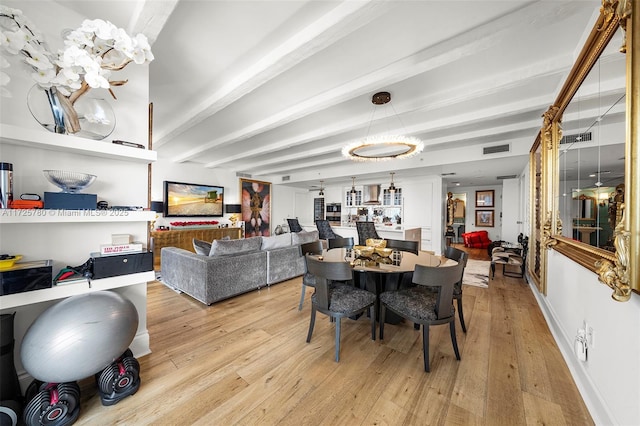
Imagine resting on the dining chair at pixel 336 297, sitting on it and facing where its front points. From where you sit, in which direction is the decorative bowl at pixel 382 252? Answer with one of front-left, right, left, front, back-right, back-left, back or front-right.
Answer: front

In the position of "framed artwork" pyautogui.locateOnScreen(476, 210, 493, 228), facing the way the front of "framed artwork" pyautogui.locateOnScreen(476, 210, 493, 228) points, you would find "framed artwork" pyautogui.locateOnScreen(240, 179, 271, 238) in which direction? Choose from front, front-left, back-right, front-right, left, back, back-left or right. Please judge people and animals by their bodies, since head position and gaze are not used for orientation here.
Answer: front-right

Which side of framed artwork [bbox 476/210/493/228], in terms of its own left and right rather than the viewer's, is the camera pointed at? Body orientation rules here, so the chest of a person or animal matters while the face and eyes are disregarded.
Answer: front

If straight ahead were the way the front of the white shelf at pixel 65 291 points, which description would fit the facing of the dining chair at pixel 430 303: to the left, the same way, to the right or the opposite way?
to the left

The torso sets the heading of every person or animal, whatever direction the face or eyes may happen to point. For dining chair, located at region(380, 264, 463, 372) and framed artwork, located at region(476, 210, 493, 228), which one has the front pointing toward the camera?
the framed artwork

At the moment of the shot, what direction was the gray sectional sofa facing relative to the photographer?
facing away from the viewer and to the left of the viewer

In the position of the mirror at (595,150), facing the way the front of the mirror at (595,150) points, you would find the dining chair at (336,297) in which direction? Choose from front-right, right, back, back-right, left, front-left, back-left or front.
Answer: front

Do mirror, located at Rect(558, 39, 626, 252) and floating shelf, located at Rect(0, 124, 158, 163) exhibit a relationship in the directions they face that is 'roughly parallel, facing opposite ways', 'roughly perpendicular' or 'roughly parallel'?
roughly parallel, facing opposite ways

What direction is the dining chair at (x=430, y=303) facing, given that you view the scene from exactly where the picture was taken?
facing away from the viewer and to the left of the viewer

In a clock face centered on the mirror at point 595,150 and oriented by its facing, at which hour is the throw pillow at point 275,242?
The throw pillow is roughly at 1 o'clock from the mirror.

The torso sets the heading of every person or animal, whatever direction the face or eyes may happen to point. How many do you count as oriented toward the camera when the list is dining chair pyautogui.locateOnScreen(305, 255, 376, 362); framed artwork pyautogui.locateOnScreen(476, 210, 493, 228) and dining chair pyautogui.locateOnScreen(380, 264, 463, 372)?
1

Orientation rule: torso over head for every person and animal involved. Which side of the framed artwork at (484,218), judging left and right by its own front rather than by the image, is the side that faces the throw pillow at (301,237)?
front

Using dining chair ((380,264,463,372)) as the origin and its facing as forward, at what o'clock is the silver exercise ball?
The silver exercise ball is roughly at 9 o'clock from the dining chair.

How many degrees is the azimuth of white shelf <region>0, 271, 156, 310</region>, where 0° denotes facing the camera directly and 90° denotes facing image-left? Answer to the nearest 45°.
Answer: approximately 315°

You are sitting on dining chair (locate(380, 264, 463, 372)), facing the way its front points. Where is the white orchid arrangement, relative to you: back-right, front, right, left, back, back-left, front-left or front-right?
left
